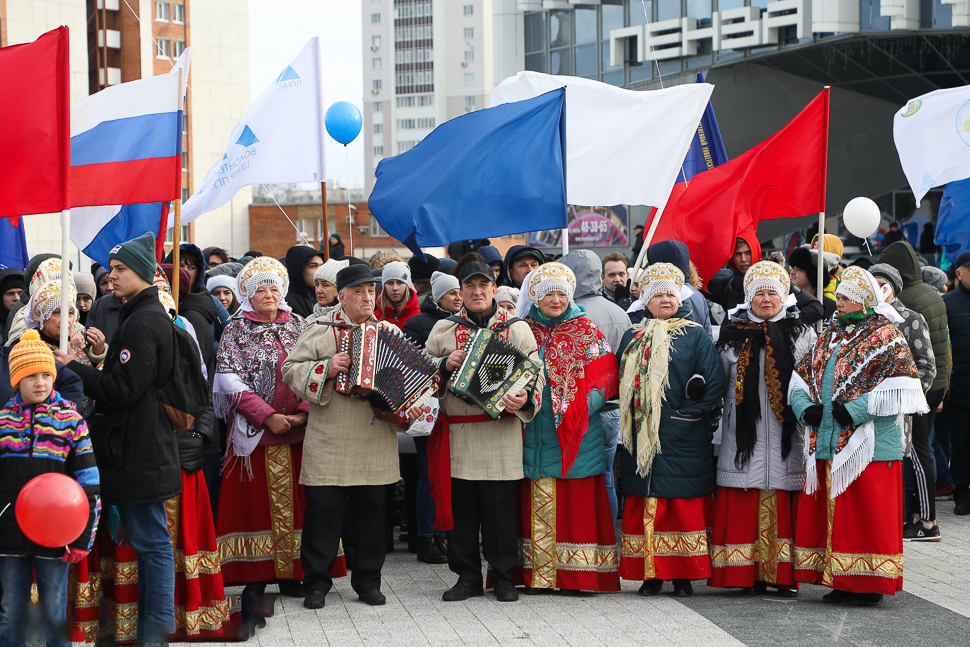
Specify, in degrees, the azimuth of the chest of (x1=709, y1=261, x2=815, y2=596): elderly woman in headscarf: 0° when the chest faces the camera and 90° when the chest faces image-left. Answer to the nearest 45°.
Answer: approximately 0°

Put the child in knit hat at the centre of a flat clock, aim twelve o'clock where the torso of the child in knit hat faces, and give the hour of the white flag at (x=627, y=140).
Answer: The white flag is roughly at 8 o'clock from the child in knit hat.

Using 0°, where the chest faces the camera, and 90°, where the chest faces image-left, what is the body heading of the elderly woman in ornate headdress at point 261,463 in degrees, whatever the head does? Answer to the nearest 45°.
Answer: approximately 315°

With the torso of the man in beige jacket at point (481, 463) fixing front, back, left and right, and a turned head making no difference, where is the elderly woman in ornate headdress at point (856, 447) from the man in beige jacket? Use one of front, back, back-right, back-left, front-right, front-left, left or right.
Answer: left

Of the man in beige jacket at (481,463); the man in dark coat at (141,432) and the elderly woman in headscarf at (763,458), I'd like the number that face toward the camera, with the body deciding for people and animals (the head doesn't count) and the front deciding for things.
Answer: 2

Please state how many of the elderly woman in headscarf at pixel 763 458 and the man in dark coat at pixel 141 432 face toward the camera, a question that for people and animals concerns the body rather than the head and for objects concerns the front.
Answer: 1

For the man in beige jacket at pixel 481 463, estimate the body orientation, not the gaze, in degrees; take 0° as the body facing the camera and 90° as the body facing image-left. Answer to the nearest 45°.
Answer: approximately 0°

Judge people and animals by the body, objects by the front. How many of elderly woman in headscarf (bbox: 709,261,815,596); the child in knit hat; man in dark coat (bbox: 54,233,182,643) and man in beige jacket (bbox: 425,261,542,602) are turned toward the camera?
3

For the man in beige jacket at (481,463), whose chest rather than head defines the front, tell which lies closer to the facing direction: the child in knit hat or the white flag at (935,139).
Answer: the child in knit hat

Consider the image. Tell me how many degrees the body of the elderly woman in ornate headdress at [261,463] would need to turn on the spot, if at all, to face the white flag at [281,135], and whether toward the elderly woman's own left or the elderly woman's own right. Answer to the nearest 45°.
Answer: approximately 135° to the elderly woman's own left

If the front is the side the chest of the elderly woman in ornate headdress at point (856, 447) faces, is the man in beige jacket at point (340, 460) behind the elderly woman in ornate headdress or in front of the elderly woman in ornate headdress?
in front

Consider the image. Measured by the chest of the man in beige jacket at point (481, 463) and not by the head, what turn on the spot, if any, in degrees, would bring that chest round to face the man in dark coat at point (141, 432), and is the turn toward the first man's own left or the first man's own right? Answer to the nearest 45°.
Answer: approximately 45° to the first man's own right

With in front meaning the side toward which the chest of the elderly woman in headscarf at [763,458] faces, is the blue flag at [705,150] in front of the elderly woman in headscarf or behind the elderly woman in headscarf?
behind
